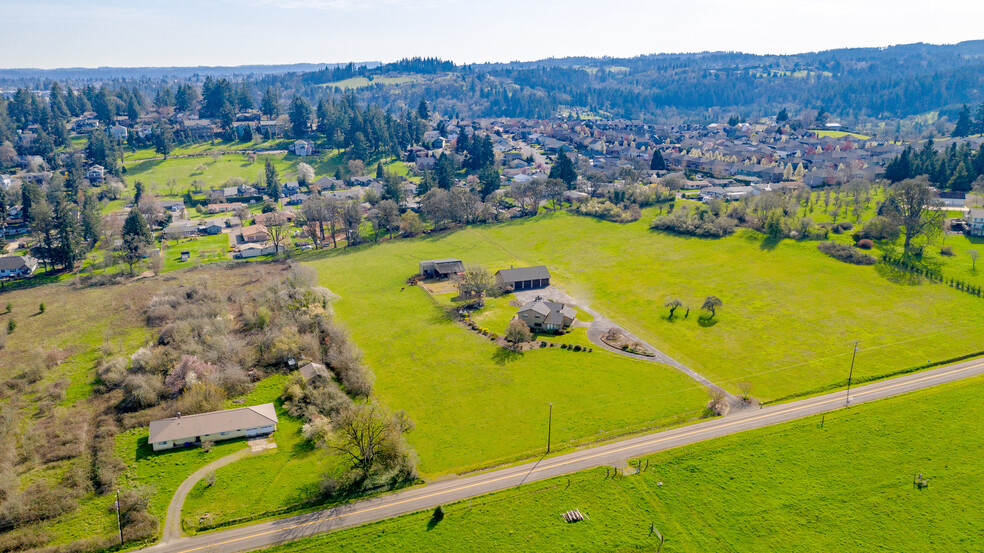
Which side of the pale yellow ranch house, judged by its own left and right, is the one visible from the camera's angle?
front

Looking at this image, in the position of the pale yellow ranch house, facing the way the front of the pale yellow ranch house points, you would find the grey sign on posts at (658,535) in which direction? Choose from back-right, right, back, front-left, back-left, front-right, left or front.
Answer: front-left
